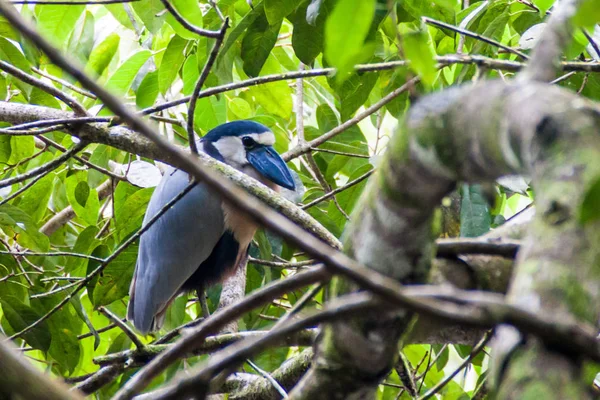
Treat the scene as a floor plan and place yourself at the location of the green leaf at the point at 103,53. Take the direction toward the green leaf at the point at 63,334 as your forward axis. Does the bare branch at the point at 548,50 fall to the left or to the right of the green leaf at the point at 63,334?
left

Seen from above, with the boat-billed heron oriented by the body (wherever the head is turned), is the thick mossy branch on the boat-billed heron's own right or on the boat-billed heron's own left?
on the boat-billed heron's own right

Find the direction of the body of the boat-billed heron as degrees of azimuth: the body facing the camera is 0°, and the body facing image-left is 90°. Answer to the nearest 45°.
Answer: approximately 270°
